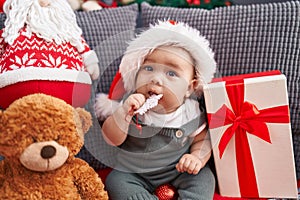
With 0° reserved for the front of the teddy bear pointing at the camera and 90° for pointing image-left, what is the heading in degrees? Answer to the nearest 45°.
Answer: approximately 0°

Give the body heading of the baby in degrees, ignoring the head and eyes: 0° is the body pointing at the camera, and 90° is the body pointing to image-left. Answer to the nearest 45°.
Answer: approximately 0°

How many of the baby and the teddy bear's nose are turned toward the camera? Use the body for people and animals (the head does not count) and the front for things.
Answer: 2

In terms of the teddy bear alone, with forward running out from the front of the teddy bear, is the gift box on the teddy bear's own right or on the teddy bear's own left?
on the teddy bear's own left

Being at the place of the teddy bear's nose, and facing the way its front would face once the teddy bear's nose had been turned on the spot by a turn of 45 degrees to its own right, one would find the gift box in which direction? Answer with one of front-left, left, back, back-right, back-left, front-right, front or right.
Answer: back-left

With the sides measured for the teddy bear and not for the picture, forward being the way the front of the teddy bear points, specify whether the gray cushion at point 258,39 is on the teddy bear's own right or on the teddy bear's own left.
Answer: on the teddy bear's own left
